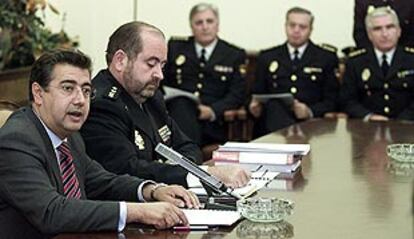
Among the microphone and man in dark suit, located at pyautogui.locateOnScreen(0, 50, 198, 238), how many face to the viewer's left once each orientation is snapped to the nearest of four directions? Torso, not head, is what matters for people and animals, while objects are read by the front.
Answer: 1

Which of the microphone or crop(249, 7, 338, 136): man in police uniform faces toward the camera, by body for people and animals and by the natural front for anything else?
the man in police uniform

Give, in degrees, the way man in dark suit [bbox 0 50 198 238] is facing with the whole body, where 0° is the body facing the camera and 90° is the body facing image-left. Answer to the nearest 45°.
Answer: approximately 315°

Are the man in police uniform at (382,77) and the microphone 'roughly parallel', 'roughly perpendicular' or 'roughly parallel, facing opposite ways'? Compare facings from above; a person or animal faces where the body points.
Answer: roughly perpendicular

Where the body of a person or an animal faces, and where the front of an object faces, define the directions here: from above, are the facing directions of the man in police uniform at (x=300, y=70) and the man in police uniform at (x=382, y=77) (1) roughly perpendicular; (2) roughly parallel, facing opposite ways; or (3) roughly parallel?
roughly parallel

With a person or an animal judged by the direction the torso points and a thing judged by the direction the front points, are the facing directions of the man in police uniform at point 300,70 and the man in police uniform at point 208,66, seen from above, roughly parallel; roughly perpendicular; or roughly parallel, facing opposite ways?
roughly parallel

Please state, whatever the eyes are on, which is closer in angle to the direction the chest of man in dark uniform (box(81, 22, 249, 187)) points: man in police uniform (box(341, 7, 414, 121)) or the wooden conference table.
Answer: the wooden conference table

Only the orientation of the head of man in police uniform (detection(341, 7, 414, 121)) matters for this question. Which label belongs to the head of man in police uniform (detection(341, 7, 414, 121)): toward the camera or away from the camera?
toward the camera

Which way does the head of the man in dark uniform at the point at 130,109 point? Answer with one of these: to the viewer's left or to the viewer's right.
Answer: to the viewer's right

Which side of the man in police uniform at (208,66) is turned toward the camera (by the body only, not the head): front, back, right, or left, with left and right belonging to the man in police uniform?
front

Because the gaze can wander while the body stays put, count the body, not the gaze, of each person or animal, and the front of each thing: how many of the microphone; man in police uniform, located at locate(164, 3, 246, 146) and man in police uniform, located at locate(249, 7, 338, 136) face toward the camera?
2

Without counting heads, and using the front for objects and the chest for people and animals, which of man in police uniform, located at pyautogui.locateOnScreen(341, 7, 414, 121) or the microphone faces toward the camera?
the man in police uniform

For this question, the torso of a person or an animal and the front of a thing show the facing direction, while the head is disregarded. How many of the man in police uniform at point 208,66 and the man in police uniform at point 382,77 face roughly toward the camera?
2

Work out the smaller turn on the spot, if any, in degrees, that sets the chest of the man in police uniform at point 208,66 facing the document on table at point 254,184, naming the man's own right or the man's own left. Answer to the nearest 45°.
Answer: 0° — they already face it

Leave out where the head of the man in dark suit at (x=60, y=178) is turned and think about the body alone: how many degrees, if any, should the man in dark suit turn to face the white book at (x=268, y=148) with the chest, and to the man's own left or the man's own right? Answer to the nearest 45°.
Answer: approximately 90° to the man's own left

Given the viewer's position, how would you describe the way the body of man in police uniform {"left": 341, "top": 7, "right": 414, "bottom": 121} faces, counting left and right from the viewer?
facing the viewer
